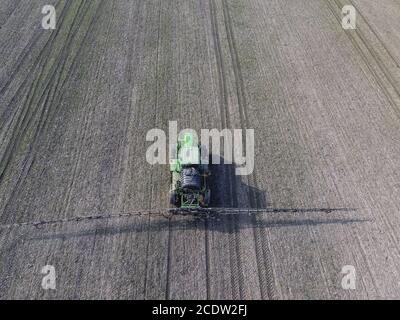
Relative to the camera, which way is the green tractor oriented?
away from the camera
